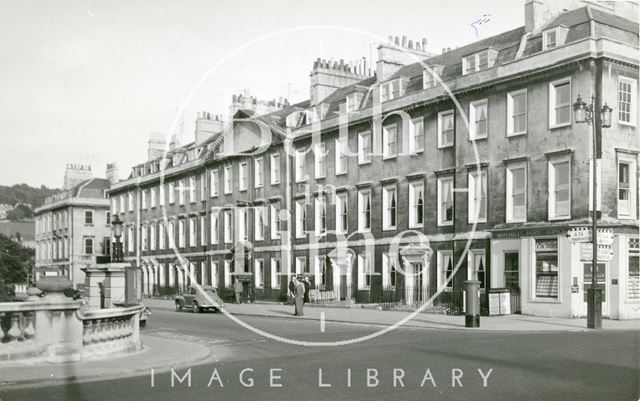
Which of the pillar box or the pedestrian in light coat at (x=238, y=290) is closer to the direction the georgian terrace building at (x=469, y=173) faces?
the pillar box

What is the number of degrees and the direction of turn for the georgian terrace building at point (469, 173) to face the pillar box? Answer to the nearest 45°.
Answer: approximately 45° to its left

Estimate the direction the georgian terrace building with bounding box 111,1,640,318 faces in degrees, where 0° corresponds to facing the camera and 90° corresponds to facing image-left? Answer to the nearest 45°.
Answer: approximately 45°

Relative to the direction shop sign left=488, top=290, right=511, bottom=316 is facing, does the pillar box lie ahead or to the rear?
ahead

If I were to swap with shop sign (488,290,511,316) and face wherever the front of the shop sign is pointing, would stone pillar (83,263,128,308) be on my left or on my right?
on my right

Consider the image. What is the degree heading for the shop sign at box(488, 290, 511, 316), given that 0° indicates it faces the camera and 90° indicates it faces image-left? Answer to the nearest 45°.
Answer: approximately 0°
